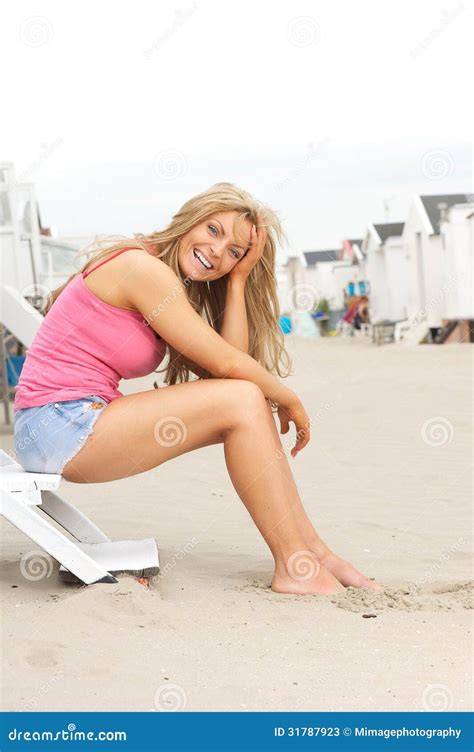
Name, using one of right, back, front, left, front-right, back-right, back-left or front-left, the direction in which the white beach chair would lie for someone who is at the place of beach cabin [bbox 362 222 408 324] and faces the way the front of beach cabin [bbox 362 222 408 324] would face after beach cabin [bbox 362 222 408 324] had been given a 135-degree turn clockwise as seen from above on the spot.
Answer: back

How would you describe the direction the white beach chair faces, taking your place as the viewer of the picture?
facing to the right of the viewer

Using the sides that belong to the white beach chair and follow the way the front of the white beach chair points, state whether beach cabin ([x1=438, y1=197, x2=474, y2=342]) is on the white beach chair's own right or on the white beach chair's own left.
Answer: on the white beach chair's own left

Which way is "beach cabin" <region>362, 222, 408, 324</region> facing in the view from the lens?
facing the viewer and to the left of the viewer

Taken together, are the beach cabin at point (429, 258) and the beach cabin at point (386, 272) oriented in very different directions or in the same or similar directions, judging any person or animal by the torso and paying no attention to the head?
same or similar directions

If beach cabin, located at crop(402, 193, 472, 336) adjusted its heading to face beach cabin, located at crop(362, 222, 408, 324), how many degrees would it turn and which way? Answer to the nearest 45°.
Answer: approximately 135° to its right

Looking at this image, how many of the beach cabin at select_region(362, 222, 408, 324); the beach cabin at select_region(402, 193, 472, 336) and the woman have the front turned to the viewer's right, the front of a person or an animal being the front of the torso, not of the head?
1

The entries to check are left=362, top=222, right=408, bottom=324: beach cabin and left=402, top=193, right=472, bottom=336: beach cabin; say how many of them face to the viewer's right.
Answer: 0

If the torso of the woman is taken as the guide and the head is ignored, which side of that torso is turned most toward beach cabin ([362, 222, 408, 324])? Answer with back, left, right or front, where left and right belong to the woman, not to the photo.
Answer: left

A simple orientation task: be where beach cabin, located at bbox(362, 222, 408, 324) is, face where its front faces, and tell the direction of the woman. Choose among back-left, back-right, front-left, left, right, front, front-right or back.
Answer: front-left

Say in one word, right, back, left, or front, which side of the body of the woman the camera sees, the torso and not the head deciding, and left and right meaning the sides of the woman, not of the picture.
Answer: right

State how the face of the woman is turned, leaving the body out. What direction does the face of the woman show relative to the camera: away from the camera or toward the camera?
toward the camera

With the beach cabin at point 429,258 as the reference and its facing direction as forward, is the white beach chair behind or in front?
in front

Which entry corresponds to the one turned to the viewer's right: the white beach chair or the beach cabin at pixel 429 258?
the white beach chair
